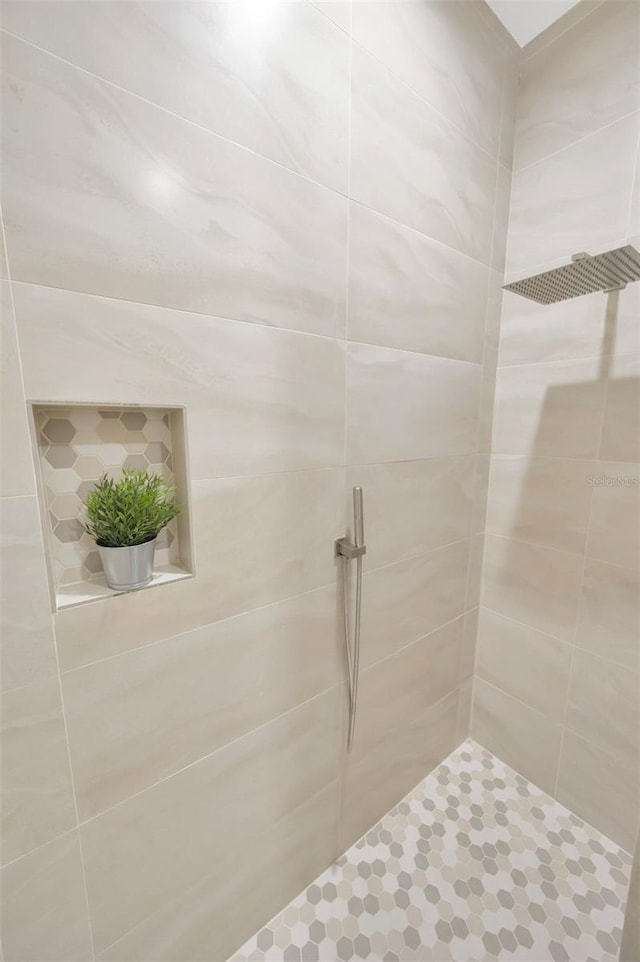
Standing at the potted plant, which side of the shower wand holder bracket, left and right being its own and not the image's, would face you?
right

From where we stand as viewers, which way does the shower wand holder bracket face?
facing the viewer and to the right of the viewer
